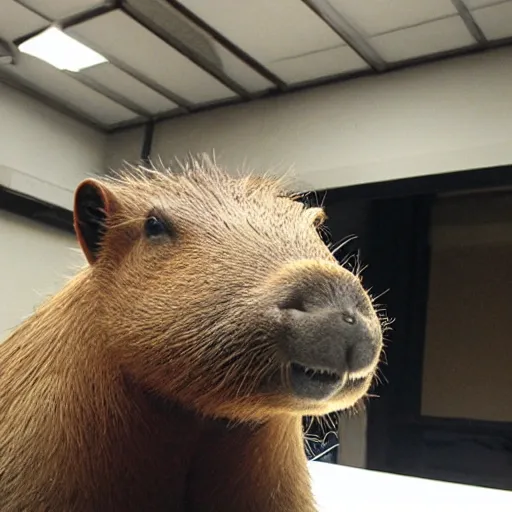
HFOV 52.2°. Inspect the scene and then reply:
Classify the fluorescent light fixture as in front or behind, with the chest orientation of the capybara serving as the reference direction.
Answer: behind

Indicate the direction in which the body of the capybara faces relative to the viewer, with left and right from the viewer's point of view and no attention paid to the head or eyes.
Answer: facing the viewer and to the right of the viewer
